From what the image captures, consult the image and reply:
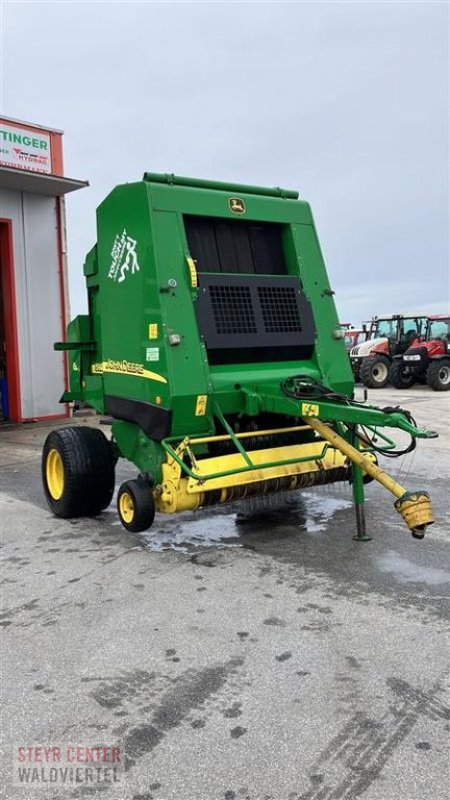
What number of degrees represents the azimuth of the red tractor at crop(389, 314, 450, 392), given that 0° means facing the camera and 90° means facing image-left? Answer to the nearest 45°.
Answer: approximately 45°

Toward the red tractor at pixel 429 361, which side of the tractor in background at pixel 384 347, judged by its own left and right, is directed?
left

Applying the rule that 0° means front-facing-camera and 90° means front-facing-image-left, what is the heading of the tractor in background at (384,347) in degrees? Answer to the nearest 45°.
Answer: approximately 45°

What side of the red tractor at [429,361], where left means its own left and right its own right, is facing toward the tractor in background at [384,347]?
right
